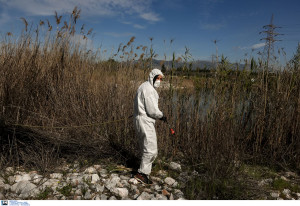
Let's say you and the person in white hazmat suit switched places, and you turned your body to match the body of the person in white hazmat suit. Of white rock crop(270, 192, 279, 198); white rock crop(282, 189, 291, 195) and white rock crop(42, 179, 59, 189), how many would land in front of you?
2

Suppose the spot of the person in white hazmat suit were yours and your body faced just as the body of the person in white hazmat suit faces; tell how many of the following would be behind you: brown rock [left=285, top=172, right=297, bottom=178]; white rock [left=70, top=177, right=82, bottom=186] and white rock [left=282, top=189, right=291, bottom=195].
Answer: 1

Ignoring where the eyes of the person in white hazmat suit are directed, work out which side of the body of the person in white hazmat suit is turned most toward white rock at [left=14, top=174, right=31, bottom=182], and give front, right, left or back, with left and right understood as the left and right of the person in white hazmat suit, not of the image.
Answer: back

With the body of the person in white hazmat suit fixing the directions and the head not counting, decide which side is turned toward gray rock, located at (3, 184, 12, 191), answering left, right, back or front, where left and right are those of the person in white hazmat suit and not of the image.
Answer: back

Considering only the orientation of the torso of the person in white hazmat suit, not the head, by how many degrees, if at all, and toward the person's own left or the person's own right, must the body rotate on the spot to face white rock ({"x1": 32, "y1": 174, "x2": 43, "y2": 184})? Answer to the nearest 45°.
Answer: approximately 180°

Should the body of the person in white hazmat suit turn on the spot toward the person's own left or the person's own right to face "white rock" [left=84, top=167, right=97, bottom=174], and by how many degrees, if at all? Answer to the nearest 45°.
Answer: approximately 135° to the person's own left

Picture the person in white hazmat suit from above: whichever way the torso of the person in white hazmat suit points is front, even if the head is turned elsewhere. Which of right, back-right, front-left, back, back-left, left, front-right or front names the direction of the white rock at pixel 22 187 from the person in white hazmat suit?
back

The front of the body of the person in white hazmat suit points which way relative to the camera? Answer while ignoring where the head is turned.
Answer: to the viewer's right

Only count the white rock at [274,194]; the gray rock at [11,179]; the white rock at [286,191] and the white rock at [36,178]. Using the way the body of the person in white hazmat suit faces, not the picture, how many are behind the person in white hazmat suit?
2

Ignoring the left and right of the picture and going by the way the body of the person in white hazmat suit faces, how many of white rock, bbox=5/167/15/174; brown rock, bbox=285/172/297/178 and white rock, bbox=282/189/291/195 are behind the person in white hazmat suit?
1

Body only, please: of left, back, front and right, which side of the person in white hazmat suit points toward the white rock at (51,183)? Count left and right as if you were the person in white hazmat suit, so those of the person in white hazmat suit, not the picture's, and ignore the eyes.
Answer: back

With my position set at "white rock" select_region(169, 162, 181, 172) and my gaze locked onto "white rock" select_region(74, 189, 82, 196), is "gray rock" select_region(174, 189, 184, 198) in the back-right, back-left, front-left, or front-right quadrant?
front-left

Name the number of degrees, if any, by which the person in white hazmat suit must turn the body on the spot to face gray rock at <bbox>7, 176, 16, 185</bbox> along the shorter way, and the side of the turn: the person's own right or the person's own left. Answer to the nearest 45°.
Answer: approximately 180°

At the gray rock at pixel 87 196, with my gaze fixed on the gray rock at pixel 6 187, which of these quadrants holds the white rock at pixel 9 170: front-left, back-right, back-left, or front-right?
front-right
